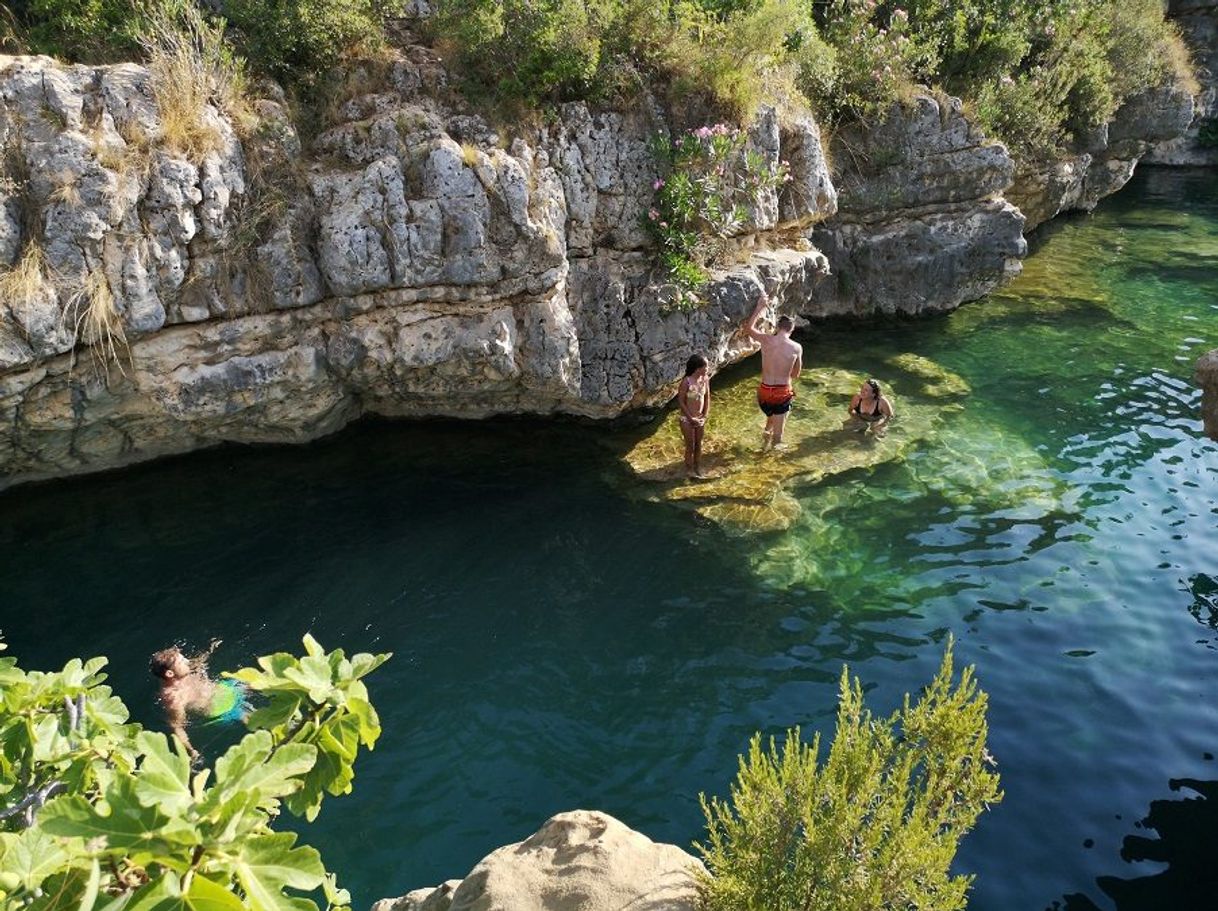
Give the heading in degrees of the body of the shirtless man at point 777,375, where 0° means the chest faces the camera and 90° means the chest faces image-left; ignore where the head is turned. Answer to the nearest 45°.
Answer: approximately 180°

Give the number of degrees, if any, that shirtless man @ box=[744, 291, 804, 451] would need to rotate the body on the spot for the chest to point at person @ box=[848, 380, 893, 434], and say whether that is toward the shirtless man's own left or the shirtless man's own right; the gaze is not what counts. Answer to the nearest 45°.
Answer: approximately 45° to the shirtless man's own right

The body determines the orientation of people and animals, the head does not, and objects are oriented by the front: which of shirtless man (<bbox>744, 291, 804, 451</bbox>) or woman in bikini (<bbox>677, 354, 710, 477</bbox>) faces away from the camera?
the shirtless man

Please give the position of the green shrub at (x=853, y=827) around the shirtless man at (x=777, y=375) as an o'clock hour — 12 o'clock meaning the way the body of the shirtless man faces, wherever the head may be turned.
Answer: The green shrub is roughly at 6 o'clock from the shirtless man.

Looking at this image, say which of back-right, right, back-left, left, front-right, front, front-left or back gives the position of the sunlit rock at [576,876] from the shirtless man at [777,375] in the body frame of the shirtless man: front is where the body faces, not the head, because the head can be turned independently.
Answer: back

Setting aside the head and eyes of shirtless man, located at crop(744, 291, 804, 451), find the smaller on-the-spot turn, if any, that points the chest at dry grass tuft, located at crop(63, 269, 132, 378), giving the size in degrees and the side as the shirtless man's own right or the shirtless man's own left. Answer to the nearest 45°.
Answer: approximately 135° to the shirtless man's own left

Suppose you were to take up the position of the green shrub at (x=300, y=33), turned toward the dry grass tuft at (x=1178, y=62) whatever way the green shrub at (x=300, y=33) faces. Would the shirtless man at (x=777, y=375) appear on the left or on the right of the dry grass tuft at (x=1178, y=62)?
right

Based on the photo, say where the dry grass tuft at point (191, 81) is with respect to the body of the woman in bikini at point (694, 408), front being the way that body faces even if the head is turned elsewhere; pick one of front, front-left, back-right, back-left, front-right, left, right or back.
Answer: back-right

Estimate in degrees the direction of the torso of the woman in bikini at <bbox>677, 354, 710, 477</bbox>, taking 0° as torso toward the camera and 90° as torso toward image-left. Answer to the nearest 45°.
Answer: approximately 315°

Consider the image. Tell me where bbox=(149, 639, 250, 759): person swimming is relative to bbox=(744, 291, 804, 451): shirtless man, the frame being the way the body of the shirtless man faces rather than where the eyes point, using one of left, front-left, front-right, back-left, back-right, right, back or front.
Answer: back-left

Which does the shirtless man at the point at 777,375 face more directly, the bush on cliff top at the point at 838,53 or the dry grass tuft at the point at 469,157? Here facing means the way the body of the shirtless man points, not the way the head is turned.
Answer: the bush on cliff top

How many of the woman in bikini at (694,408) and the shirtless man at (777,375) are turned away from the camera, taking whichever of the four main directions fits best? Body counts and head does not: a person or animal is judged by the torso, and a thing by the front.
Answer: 1
